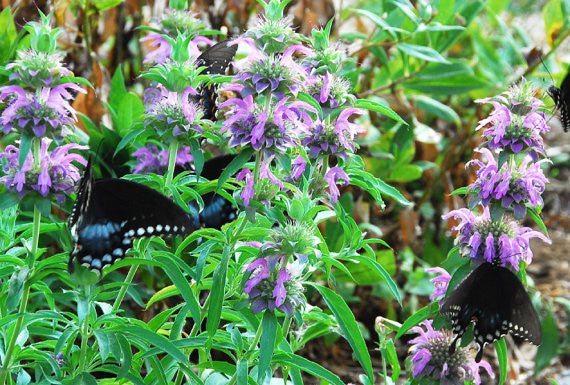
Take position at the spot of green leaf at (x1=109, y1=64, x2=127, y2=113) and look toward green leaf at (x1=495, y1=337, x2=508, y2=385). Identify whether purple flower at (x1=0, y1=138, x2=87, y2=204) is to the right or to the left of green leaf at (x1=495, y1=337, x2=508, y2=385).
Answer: right

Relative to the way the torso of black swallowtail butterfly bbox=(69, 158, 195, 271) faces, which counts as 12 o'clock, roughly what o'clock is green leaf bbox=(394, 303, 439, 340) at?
The green leaf is roughly at 3 o'clock from the black swallowtail butterfly.

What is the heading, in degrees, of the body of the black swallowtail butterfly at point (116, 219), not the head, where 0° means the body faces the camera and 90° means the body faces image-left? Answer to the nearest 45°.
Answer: approximately 180°
